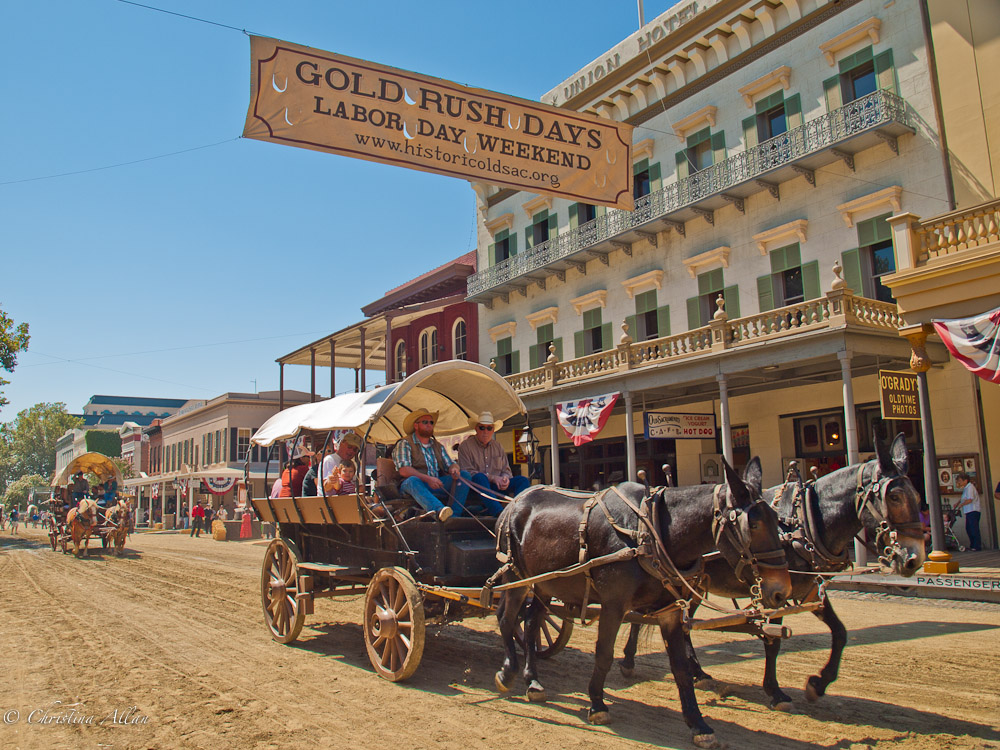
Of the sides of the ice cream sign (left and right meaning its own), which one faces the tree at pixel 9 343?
right

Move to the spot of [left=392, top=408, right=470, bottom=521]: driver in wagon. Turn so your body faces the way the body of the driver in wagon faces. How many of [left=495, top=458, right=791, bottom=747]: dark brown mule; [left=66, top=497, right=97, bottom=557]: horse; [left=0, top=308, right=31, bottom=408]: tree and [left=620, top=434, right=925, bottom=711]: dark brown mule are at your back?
2

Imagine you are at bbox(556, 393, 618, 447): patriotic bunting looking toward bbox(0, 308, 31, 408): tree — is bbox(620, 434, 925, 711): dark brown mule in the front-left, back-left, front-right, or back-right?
back-left

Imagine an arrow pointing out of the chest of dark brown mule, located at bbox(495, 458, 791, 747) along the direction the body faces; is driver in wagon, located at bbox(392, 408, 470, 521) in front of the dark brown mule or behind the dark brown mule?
behind

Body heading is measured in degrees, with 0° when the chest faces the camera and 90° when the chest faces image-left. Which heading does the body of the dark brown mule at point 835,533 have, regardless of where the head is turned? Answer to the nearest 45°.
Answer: approximately 315°

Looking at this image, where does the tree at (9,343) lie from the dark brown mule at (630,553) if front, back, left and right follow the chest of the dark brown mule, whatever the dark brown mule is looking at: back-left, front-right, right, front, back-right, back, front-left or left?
back

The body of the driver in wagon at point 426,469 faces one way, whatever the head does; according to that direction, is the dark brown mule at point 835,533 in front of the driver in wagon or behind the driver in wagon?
in front

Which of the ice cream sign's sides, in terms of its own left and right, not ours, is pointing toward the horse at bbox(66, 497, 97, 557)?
right

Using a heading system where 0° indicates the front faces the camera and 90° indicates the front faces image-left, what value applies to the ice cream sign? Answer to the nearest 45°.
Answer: approximately 0°

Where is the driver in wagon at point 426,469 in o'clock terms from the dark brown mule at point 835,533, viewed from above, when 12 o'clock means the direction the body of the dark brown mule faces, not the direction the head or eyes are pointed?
The driver in wagon is roughly at 5 o'clock from the dark brown mule.

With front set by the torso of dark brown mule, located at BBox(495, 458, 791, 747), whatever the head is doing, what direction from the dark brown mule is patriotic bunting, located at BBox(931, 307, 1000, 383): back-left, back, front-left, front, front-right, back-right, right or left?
left
